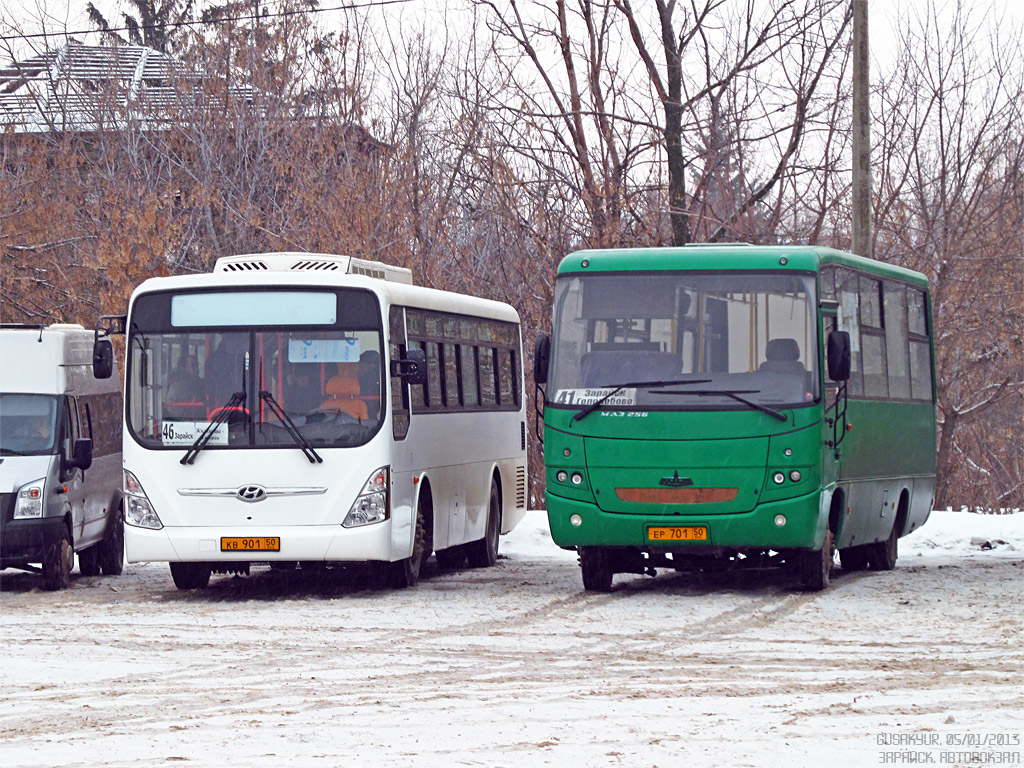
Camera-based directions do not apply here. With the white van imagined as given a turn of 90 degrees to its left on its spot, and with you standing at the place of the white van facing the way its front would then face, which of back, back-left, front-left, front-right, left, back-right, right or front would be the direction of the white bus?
front

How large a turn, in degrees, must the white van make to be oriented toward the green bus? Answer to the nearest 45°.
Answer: approximately 90° to its left

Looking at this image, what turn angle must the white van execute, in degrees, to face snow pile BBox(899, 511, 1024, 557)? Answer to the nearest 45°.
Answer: approximately 135° to its left

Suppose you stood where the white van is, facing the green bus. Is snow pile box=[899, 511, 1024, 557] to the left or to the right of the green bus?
left

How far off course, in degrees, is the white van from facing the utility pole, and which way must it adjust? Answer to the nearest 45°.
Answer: approximately 135° to its left

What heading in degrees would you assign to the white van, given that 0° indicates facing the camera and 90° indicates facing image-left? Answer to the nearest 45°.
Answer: approximately 45°
